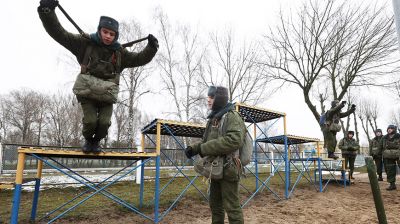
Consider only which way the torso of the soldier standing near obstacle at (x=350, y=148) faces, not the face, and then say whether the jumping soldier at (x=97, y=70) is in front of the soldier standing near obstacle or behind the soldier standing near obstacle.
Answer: in front

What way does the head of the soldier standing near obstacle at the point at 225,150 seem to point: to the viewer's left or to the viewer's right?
to the viewer's left

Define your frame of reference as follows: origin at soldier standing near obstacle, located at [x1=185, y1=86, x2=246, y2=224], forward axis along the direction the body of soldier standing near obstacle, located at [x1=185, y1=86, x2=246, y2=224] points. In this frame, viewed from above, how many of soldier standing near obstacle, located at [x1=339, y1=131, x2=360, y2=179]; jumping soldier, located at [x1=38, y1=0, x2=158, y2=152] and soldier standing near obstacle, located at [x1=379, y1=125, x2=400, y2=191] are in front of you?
1

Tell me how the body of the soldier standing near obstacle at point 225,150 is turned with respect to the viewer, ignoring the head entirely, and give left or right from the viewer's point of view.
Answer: facing to the left of the viewer

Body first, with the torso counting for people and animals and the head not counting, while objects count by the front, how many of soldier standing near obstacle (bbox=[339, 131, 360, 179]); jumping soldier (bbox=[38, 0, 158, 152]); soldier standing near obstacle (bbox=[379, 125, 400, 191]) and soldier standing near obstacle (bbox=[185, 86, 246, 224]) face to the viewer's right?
0

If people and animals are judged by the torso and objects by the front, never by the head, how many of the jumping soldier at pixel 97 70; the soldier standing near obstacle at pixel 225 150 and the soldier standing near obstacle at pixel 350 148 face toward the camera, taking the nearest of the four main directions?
2

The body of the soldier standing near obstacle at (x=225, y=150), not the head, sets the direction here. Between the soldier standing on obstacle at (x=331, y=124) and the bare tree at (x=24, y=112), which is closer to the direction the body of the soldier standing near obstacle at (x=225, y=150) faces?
the bare tree

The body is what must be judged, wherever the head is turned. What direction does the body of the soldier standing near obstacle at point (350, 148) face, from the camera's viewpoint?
toward the camera

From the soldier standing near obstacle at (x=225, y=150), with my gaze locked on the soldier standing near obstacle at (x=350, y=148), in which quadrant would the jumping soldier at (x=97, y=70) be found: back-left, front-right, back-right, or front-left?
back-left
